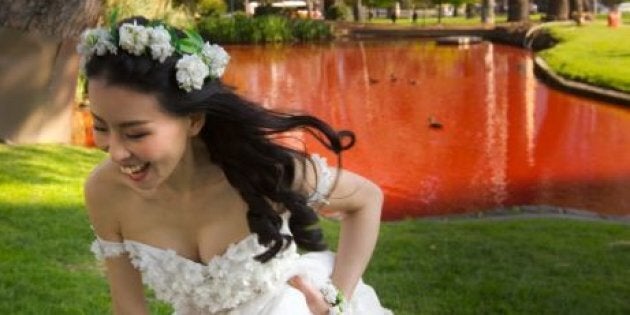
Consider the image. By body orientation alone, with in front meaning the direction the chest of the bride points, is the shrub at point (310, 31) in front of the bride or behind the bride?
behind

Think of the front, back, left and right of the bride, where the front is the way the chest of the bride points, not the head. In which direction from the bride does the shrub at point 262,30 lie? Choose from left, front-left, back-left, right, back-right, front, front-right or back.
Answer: back-right

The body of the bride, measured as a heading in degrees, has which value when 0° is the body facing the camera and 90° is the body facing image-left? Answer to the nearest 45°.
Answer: approximately 45°

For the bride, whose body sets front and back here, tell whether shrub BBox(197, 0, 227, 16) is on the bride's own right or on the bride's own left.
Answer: on the bride's own right

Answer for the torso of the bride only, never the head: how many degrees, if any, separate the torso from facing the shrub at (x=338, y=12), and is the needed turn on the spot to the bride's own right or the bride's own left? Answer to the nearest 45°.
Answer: approximately 135° to the bride's own right

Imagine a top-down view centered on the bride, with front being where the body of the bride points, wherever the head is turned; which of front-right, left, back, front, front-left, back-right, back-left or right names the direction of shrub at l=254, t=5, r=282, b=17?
back-right

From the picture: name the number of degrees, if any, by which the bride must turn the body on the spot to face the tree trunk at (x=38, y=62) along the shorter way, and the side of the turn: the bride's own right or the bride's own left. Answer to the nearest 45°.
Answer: approximately 135° to the bride's own right
